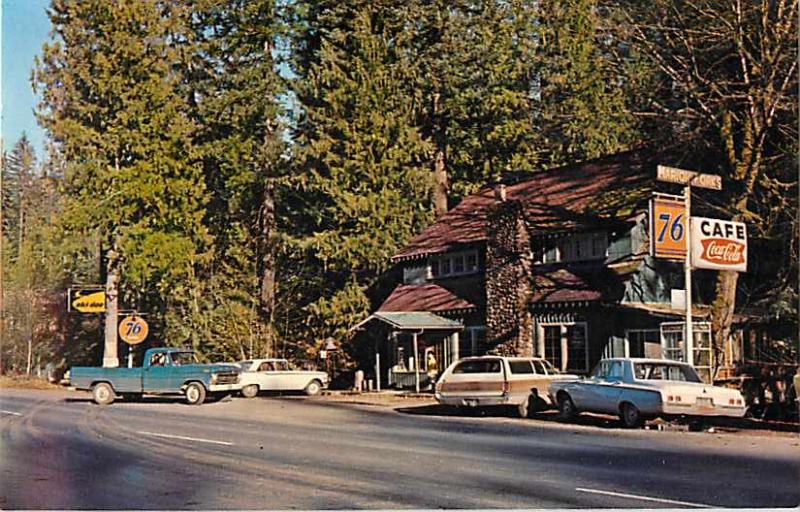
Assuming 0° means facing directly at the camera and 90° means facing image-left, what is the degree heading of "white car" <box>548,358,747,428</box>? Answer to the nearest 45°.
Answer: approximately 135°

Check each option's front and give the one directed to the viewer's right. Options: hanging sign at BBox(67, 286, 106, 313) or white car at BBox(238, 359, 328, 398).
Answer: the white car

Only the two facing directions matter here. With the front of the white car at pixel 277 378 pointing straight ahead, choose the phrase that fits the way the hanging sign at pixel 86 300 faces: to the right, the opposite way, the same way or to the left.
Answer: to the right

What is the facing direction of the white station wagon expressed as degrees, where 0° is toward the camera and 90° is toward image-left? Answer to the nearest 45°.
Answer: approximately 225°

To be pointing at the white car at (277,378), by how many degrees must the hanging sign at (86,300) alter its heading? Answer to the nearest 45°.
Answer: approximately 90° to its left

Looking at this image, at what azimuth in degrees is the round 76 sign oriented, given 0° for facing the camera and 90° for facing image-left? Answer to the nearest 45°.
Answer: approximately 0°

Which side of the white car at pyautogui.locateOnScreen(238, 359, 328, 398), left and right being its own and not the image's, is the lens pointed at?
right
